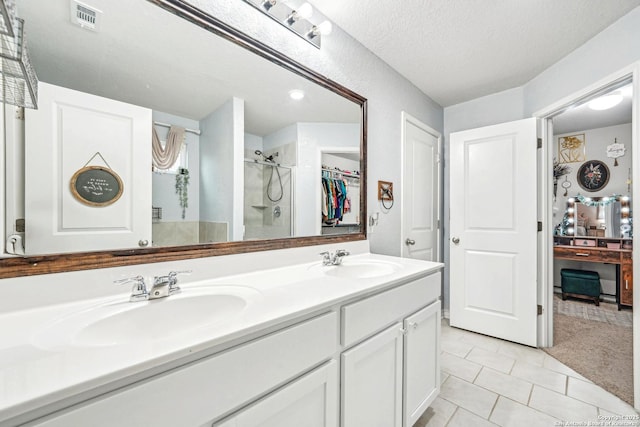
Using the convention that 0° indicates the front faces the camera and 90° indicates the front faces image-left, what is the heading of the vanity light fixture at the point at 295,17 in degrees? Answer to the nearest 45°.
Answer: approximately 315°

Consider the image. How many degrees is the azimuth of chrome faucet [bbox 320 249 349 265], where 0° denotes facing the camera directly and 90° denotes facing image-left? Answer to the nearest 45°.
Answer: approximately 315°

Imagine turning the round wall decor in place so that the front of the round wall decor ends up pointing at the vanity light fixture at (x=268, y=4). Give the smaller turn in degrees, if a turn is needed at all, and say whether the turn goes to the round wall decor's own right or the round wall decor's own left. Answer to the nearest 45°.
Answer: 0° — it already faces it

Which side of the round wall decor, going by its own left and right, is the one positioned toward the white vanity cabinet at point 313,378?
front

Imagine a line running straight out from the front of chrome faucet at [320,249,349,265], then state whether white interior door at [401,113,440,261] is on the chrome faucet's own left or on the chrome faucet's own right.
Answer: on the chrome faucet's own left

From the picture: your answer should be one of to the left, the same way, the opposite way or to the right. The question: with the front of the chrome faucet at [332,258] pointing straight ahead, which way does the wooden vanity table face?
to the right

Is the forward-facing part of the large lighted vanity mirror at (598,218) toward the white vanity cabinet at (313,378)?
yes

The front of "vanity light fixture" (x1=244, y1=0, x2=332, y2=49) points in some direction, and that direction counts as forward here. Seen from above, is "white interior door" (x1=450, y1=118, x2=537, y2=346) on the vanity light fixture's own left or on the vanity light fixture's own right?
on the vanity light fixture's own left

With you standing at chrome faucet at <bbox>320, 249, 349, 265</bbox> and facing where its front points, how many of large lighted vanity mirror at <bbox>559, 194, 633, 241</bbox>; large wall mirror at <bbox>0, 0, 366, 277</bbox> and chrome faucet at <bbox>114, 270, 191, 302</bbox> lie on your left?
1

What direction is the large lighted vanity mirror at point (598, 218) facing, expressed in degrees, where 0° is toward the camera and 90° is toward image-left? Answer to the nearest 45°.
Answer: approximately 0°

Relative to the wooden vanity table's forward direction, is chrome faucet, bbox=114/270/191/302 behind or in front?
in front

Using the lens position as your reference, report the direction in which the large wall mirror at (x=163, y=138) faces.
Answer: facing the viewer and to the right of the viewer
